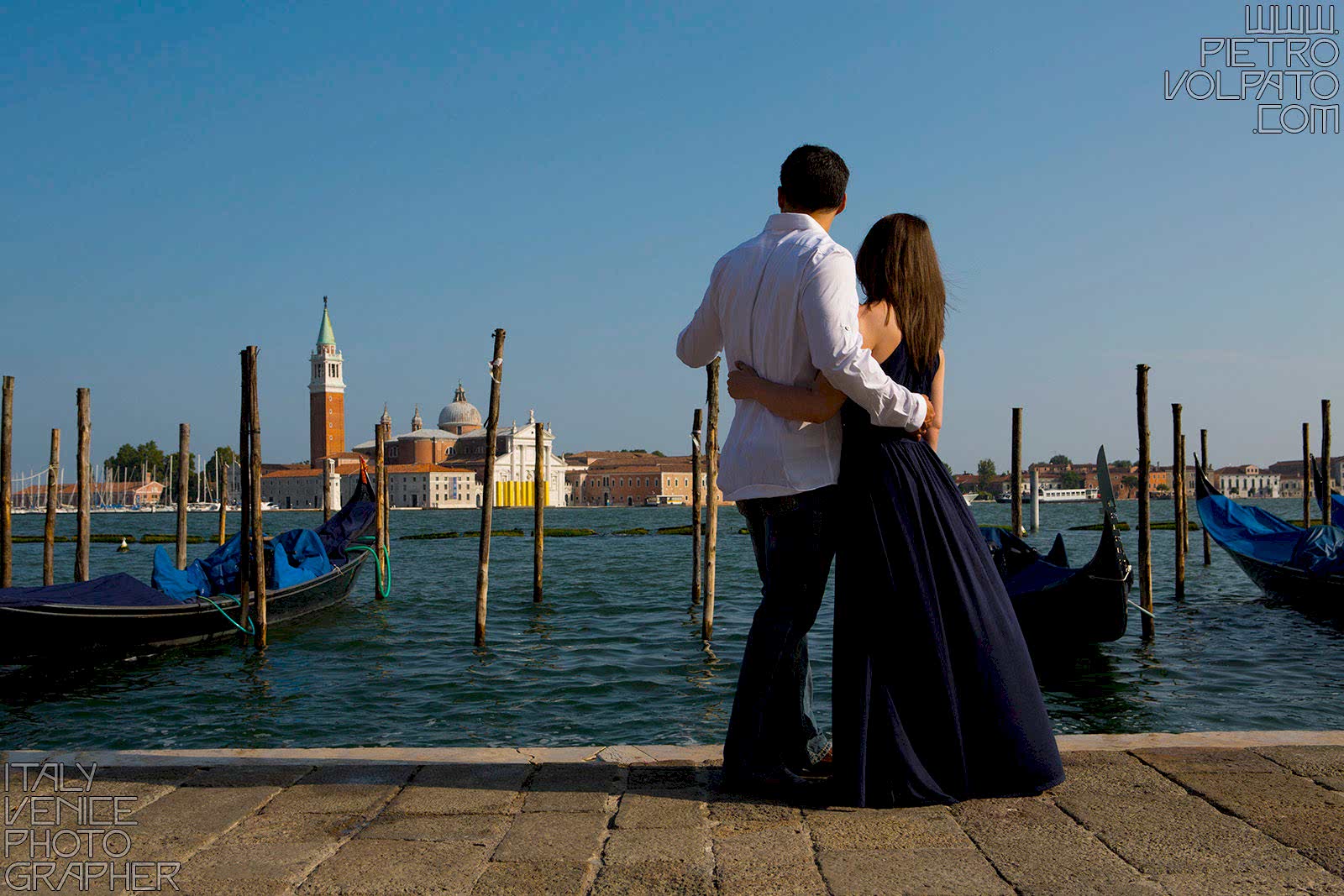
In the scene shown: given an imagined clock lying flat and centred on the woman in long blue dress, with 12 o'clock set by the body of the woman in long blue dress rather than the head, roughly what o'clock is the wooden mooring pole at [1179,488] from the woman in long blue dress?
The wooden mooring pole is roughly at 2 o'clock from the woman in long blue dress.

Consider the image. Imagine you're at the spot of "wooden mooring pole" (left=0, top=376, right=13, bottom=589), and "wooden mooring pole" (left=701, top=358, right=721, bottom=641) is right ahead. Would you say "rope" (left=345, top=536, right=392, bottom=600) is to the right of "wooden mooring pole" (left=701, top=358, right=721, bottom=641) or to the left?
left

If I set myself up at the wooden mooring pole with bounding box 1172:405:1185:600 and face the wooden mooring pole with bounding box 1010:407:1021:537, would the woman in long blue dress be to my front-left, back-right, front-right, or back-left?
back-left

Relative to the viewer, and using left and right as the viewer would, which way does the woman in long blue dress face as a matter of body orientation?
facing away from the viewer and to the left of the viewer

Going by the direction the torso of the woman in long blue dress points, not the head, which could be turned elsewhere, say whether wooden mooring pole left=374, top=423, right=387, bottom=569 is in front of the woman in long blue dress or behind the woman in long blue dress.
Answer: in front

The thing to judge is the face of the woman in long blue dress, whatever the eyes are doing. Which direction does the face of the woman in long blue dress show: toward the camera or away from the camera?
away from the camera

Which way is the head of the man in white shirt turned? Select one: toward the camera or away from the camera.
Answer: away from the camera

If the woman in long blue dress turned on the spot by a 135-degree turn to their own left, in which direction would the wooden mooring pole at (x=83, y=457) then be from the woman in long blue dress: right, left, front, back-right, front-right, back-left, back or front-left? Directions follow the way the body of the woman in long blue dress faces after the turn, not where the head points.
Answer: back-right
